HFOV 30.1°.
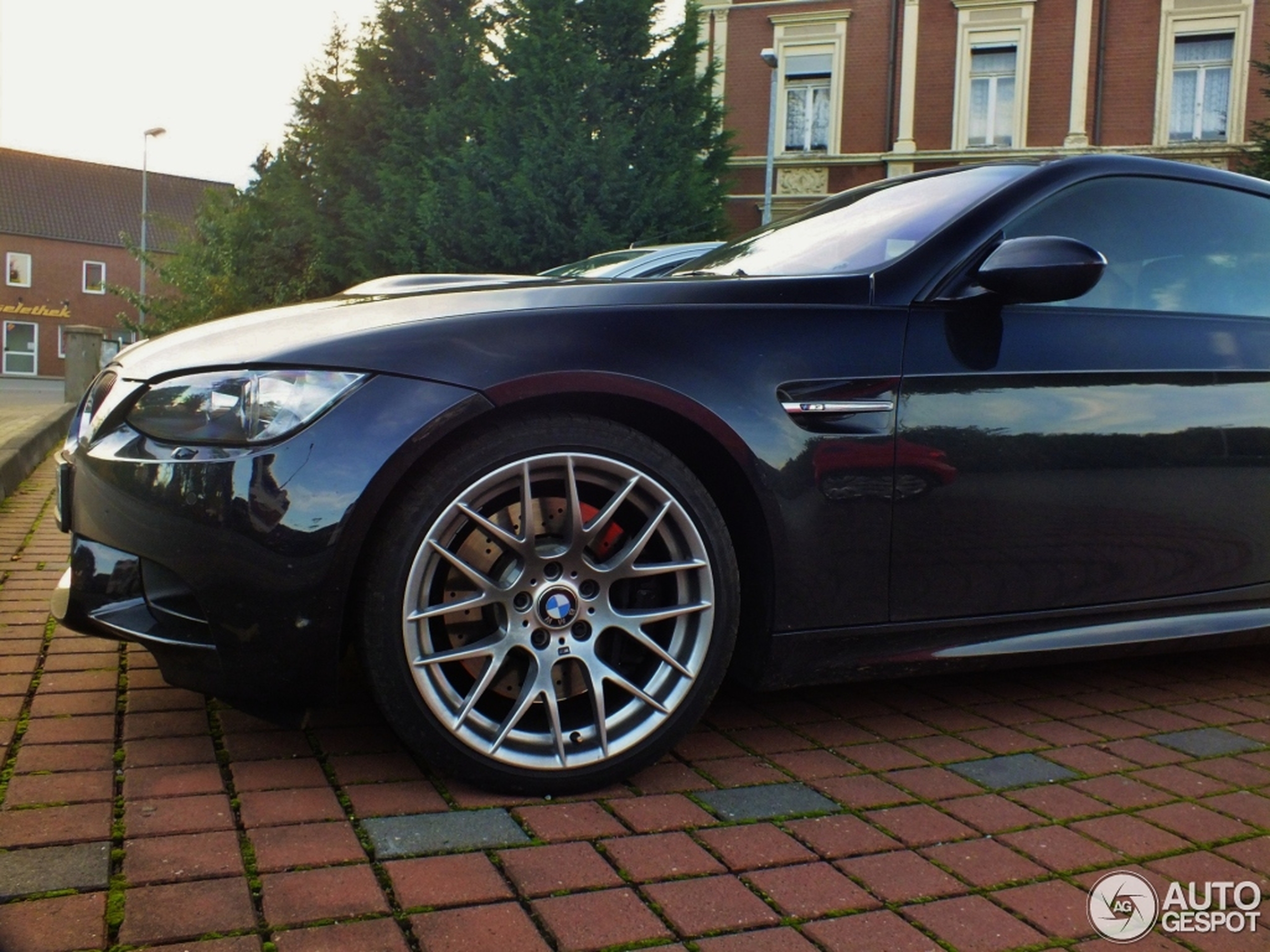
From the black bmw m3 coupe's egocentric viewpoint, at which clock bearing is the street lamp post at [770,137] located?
The street lamp post is roughly at 3 o'clock from the black bmw m3 coupe.

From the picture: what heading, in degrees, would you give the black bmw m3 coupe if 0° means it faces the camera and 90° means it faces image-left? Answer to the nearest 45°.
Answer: approximately 90°

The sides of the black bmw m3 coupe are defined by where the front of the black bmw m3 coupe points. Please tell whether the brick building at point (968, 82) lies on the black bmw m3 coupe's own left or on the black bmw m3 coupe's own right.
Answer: on the black bmw m3 coupe's own right
